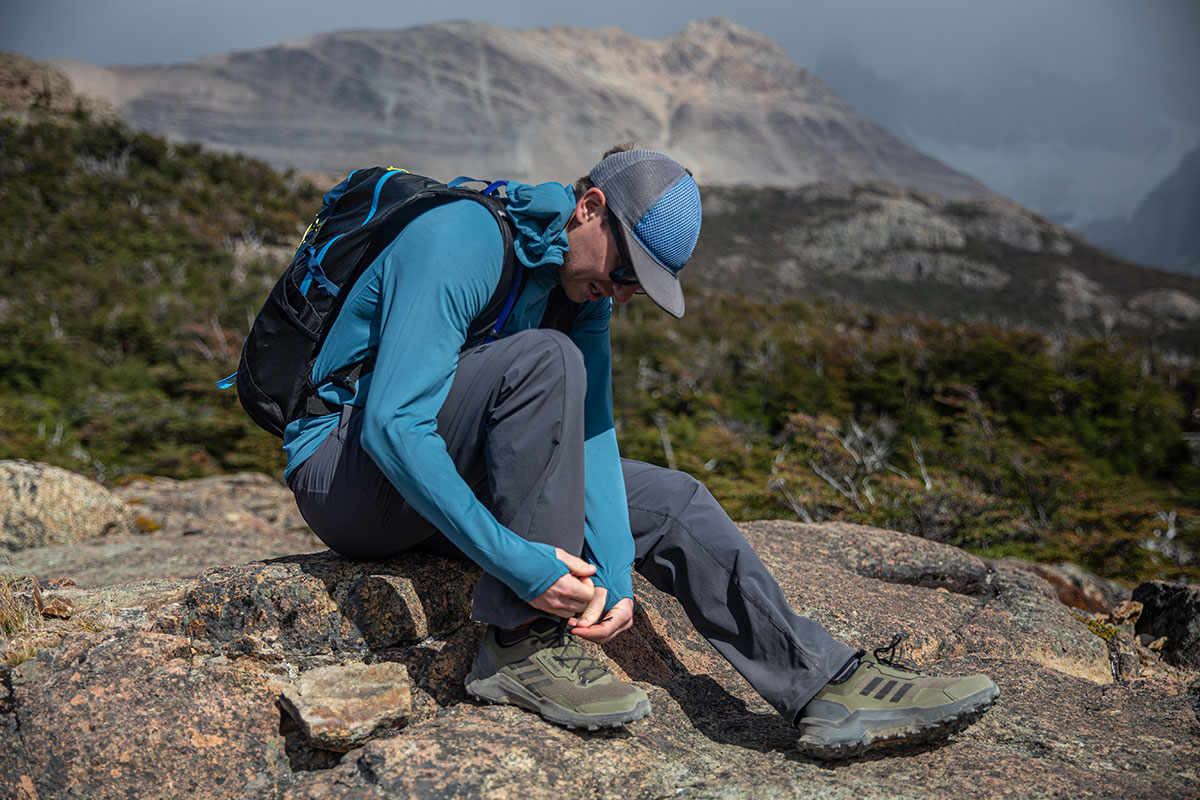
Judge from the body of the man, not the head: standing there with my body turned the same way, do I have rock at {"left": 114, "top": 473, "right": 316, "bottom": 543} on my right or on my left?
on my left

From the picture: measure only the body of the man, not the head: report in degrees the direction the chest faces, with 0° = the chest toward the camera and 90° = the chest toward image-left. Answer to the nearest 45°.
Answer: approximately 270°

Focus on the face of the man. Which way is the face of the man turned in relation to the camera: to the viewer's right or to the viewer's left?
to the viewer's right

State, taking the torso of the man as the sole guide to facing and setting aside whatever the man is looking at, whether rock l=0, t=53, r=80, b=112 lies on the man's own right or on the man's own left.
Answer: on the man's own left
